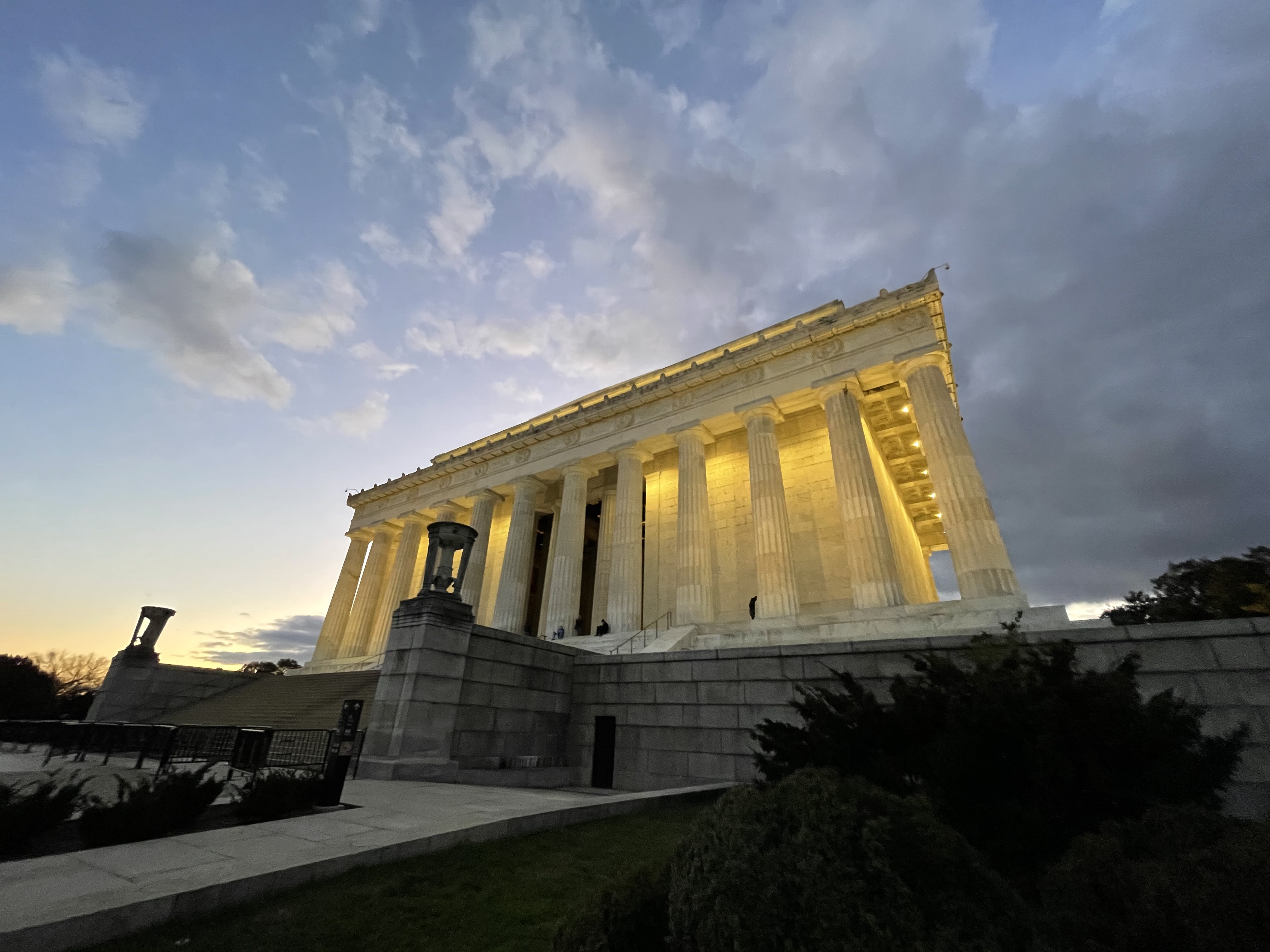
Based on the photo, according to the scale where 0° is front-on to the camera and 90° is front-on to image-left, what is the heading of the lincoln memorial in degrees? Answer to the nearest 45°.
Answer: approximately 45°

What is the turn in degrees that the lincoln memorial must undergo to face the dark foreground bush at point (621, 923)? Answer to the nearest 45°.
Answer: approximately 45° to its left

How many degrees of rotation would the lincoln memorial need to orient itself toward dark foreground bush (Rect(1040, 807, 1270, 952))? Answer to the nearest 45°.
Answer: approximately 45° to its left

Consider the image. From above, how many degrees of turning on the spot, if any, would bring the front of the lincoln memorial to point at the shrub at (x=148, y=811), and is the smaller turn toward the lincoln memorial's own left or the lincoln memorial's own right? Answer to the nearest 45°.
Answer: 0° — it already faces it

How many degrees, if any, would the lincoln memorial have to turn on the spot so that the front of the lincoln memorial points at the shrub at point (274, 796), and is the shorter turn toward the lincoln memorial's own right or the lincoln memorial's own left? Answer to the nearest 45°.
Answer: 0° — it already faces it

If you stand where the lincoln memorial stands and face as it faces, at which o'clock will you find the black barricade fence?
The black barricade fence is roughly at 12 o'clock from the lincoln memorial.

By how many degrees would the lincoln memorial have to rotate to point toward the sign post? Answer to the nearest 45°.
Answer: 0° — it already faces it
